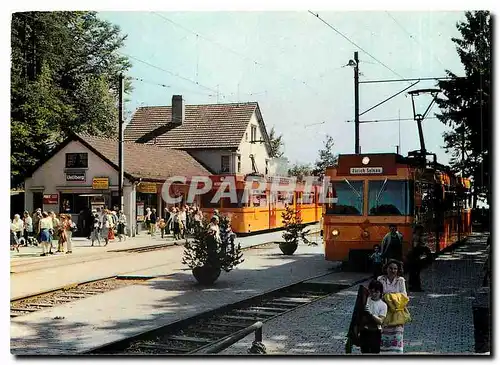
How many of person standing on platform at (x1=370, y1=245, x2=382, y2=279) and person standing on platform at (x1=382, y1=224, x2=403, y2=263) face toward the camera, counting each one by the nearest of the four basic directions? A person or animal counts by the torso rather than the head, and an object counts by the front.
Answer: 2

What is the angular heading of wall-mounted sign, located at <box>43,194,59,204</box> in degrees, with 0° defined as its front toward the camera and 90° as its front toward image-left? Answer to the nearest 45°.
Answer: approximately 0°

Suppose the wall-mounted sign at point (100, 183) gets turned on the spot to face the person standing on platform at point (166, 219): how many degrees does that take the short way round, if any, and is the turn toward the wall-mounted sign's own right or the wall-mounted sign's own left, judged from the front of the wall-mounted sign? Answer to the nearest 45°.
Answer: approximately 90° to the wall-mounted sign's own left

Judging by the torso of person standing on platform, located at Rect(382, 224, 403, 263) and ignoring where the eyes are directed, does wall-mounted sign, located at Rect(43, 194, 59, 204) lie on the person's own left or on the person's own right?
on the person's own right
